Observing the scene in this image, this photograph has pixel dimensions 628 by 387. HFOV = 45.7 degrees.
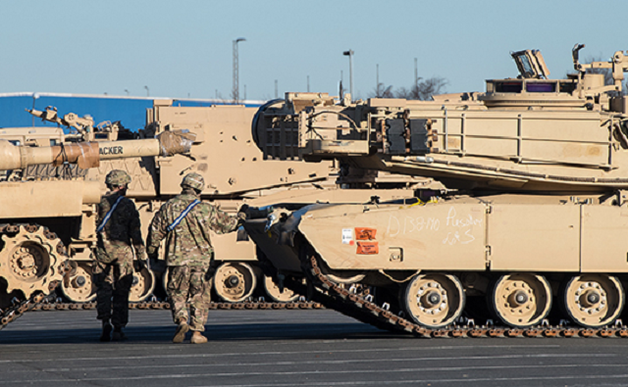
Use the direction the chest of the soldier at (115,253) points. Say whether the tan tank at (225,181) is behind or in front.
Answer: in front

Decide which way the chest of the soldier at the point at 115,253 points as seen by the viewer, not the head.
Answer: away from the camera

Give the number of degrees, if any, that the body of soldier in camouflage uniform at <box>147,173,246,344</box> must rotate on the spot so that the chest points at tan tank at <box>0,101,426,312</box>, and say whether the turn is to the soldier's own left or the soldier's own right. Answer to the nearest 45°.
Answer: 0° — they already face it

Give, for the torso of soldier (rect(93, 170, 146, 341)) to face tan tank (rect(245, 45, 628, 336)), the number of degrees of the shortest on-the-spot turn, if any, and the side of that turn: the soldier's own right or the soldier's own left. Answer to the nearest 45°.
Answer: approximately 90° to the soldier's own right

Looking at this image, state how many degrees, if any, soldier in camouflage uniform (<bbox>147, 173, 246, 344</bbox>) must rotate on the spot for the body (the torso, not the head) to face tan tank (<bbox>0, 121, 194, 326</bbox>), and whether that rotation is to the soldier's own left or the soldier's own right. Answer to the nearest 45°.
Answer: approximately 90° to the soldier's own left

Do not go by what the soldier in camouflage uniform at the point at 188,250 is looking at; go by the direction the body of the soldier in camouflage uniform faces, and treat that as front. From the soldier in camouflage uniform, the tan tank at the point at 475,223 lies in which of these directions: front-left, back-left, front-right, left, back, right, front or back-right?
right

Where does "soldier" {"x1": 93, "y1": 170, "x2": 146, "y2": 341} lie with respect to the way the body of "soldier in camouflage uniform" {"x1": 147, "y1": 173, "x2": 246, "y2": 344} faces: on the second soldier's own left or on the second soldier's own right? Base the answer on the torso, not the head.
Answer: on the second soldier's own left

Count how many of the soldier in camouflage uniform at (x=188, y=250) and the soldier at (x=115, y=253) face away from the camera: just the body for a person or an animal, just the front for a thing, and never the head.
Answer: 2

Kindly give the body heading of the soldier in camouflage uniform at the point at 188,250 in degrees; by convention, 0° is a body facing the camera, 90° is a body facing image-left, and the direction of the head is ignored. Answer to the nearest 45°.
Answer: approximately 180°

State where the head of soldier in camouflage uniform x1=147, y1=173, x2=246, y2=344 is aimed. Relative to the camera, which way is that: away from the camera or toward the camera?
away from the camera
